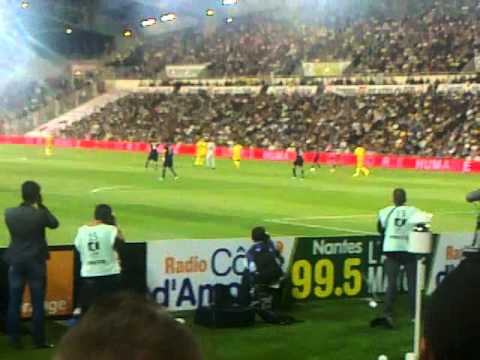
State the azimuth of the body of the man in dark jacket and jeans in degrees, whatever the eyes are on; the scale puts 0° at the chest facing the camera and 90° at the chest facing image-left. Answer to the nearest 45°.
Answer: approximately 225°

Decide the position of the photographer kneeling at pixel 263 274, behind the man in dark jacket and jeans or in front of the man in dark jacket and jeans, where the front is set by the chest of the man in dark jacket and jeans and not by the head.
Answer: in front

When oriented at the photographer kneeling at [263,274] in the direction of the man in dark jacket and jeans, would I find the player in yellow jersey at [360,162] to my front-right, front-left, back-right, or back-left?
back-right

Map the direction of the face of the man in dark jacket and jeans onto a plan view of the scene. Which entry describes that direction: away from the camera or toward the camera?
away from the camera

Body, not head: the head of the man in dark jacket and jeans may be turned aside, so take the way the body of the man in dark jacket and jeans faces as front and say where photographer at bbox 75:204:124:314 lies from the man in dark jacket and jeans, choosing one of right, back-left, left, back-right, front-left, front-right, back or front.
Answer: front-right

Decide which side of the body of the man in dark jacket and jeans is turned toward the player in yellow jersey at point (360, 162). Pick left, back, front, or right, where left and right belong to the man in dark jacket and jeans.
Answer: front

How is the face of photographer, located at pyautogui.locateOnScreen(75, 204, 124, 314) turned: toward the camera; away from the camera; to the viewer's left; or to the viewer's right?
away from the camera
